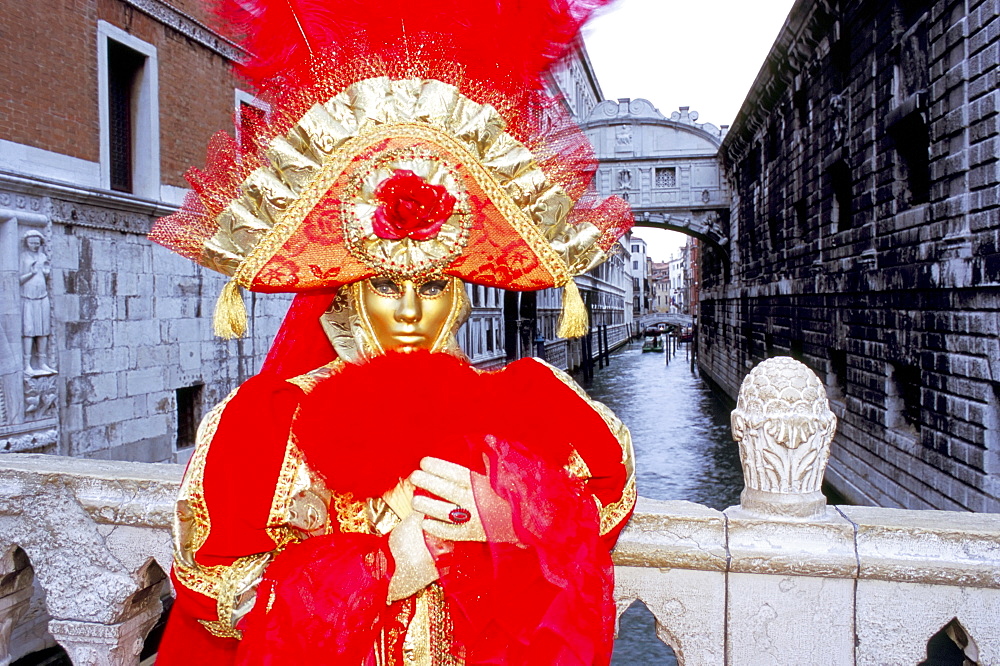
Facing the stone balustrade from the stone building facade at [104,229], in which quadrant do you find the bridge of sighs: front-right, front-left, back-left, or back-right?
back-left

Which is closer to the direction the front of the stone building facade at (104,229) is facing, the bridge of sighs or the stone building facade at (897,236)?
the stone building facade

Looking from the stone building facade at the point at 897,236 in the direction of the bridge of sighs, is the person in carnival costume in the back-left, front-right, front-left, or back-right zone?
back-left

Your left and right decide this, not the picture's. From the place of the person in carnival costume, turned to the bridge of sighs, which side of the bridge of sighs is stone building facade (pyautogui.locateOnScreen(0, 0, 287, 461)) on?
left

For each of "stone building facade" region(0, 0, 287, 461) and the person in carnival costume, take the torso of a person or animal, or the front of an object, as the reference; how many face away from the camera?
0

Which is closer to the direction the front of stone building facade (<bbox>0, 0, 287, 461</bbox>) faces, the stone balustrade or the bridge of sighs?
the stone balustrade

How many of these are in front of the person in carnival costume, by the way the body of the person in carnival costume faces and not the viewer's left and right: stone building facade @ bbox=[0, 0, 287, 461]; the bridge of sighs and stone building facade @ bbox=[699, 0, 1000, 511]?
0

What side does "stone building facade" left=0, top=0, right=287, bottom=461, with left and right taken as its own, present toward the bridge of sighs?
left

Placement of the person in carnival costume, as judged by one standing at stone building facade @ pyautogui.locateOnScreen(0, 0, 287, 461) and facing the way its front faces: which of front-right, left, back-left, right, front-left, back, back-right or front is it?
front-right

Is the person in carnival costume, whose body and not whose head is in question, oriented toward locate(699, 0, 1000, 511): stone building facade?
no

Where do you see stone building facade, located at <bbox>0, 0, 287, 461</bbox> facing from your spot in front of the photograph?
facing the viewer and to the right of the viewer

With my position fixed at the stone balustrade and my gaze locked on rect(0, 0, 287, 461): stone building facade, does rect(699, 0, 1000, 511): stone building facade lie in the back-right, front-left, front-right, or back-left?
front-right

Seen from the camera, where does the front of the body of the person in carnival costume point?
toward the camera

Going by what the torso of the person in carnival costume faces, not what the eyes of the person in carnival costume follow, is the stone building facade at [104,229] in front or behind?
behind

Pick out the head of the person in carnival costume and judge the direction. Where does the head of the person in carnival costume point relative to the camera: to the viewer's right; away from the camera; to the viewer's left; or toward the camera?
toward the camera

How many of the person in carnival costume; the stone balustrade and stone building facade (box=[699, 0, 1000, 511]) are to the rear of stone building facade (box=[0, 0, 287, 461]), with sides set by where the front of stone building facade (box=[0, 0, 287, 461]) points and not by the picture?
0
